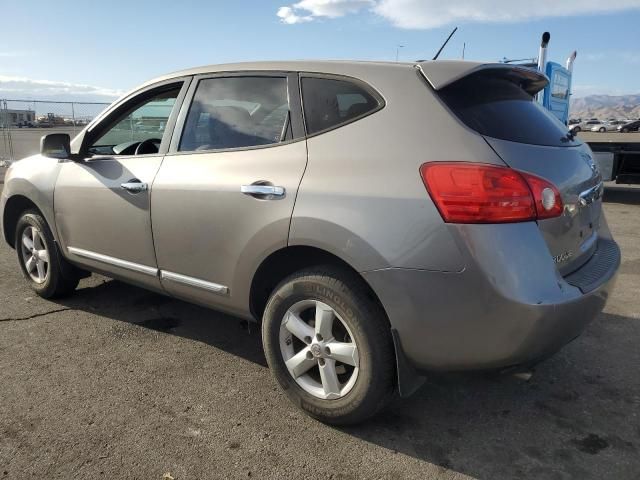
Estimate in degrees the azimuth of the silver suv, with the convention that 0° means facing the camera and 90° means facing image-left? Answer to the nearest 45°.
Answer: approximately 135°
